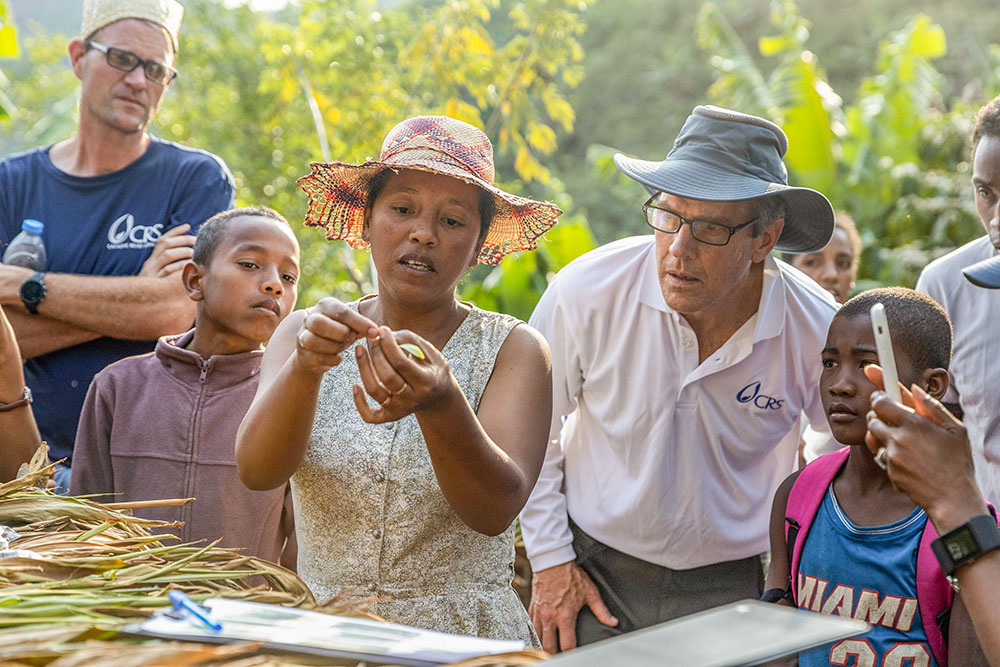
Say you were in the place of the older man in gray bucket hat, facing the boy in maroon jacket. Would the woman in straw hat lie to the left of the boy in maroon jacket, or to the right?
left

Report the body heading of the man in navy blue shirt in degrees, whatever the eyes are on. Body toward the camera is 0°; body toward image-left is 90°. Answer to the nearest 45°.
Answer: approximately 0°

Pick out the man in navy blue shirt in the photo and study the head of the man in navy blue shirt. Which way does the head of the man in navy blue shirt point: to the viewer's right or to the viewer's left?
to the viewer's right

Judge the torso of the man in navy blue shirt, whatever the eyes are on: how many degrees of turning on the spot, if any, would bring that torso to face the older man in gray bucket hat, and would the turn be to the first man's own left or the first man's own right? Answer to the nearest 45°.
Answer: approximately 45° to the first man's own left

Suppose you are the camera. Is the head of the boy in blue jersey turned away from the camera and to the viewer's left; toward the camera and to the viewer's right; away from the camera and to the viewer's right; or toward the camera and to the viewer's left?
toward the camera and to the viewer's left

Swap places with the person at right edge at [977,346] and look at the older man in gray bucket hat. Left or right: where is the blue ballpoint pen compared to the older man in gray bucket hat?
left

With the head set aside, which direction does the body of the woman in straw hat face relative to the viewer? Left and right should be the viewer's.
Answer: facing the viewer

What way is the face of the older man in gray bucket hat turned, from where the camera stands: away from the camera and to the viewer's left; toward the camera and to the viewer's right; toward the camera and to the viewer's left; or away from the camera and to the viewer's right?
toward the camera and to the viewer's left

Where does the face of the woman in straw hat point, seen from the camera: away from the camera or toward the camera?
toward the camera

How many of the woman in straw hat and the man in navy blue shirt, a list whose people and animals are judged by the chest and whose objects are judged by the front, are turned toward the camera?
2
